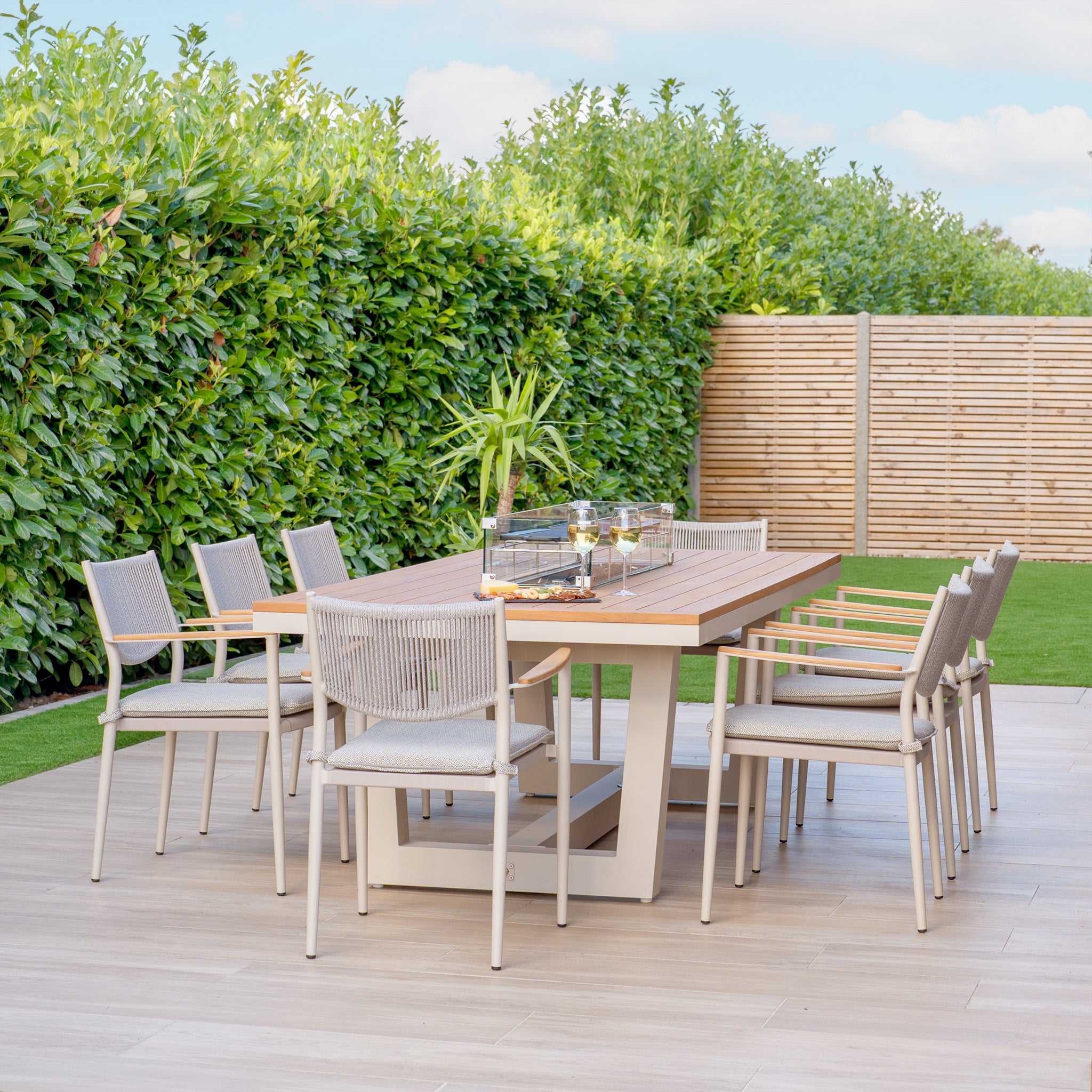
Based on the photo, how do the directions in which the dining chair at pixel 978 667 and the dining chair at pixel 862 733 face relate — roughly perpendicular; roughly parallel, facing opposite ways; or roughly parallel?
roughly parallel

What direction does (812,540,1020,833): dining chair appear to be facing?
to the viewer's left

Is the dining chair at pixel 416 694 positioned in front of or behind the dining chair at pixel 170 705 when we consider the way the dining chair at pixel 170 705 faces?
in front

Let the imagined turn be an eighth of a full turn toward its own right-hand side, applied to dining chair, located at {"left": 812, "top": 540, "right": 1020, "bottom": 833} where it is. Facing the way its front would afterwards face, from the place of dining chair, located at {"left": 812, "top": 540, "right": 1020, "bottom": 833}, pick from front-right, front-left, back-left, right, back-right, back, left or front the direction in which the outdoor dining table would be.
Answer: left

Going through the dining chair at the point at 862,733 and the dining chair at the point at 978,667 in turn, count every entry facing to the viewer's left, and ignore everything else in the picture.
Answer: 2

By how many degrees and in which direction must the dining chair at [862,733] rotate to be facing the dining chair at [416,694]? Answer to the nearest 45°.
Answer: approximately 45° to its left

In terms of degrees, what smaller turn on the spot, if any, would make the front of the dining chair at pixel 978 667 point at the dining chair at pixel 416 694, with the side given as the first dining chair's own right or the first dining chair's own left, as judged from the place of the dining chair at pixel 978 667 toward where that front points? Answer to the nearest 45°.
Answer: approximately 45° to the first dining chair's own left

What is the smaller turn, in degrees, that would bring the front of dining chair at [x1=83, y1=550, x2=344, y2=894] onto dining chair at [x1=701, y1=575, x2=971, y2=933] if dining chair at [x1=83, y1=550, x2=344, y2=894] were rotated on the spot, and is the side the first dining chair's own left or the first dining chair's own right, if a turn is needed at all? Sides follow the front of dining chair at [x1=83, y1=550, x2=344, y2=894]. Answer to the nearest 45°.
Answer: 0° — it already faces it

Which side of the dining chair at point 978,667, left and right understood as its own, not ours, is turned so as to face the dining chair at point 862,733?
left

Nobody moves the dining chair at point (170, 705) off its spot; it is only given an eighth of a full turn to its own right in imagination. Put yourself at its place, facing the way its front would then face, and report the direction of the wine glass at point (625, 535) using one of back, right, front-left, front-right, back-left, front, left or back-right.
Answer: left

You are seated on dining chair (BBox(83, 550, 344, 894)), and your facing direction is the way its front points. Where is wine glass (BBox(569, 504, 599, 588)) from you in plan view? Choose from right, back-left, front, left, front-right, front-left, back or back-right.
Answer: front-left

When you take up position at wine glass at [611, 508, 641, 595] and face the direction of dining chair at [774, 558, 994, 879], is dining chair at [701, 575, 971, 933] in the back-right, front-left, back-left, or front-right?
front-right

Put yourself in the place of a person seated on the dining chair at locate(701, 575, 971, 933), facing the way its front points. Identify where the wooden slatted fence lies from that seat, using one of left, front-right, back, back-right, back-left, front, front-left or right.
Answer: right

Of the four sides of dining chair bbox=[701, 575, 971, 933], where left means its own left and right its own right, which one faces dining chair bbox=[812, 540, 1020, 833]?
right

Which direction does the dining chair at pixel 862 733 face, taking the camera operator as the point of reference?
facing to the left of the viewer

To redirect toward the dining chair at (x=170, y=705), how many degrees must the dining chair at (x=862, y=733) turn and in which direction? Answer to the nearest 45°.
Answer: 0° — it already faces it

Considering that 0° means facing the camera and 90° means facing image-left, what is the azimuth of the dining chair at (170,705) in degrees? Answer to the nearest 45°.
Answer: approximately 315°
